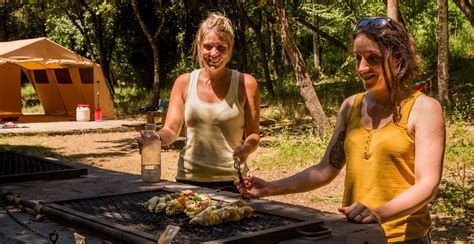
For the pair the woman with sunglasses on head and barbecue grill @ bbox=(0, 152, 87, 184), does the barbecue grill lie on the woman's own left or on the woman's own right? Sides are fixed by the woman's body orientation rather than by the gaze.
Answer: on the woman's own right

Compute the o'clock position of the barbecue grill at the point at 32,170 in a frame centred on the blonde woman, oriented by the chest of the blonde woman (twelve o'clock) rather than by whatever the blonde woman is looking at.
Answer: The barbecue grill is roughly at 4 o'clock from the blonde woman.

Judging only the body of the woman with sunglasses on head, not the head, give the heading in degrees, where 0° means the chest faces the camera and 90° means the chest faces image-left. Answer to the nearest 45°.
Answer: approximately 45°

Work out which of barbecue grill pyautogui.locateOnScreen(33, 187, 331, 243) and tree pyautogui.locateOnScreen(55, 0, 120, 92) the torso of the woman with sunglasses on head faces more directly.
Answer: the barbecue grill

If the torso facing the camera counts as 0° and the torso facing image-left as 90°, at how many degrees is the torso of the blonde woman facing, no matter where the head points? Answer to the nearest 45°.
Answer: approximately 0°

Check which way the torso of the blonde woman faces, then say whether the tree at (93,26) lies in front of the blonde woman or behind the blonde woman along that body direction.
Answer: behind

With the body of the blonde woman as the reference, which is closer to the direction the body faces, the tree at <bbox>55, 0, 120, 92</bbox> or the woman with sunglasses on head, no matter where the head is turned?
the woman with sunglasses on head

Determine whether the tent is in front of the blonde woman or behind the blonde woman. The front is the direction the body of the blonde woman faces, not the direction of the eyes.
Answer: behind
